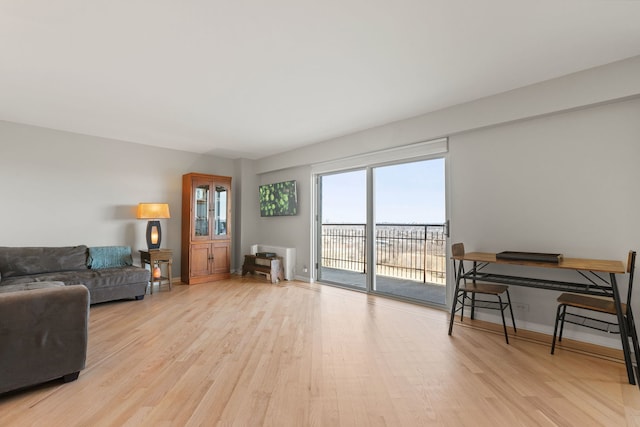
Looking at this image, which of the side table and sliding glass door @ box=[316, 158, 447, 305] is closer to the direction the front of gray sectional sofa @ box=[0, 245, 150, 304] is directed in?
the sliding glass door

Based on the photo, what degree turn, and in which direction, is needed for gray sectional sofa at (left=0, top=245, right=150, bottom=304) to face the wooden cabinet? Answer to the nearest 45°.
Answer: approximately 90° to its left

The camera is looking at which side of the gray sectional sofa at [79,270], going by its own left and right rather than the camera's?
front

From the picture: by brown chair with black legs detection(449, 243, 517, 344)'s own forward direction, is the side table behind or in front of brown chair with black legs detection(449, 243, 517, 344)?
behind

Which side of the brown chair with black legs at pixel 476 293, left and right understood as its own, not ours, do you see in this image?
right

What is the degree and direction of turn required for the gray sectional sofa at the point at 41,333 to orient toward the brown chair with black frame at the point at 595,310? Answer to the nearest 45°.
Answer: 0° — it already faces it

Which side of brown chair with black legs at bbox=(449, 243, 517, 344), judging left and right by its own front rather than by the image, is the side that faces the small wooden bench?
back

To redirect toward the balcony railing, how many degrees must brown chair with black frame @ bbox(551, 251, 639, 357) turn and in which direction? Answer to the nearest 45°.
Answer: approximately 45° to its right

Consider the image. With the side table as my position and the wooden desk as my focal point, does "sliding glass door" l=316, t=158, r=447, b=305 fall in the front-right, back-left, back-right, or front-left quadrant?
front-left

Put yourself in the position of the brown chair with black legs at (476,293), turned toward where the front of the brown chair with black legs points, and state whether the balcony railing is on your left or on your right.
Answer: on your left

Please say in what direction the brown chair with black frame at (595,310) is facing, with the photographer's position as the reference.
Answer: facing to the left of the viewer
